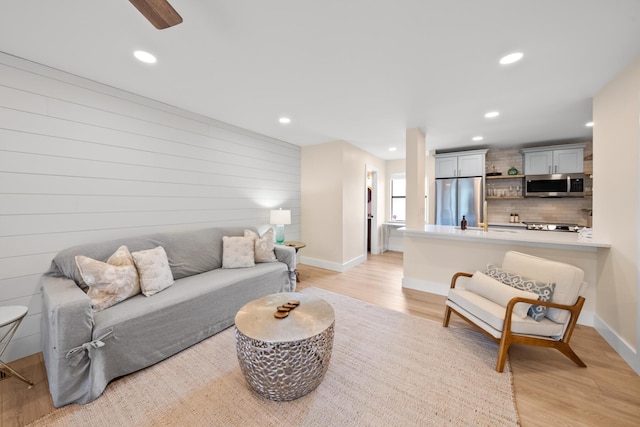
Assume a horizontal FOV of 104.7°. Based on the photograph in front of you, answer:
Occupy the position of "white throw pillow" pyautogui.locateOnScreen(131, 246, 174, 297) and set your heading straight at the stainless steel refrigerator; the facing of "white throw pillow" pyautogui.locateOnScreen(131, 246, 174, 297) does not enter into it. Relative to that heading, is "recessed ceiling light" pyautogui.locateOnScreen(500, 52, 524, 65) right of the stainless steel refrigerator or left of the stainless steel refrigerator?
right

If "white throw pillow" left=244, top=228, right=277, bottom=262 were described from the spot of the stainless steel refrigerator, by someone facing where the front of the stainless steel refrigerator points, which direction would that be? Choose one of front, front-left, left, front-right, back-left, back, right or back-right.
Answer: front-right

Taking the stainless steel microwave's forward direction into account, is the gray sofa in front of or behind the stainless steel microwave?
in front

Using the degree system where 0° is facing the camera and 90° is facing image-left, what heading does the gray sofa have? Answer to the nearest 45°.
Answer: approximately 315°

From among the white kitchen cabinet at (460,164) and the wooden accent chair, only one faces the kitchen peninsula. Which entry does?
the white kitchen cabinet

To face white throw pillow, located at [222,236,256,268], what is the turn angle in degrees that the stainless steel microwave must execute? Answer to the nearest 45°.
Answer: approximately 45° to its right

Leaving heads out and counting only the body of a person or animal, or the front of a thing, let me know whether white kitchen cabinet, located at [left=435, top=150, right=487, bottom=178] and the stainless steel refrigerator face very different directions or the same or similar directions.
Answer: same or similar directions

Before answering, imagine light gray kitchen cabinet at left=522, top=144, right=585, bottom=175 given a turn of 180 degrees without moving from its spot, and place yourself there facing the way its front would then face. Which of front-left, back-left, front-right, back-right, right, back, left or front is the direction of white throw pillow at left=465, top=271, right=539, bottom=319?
back

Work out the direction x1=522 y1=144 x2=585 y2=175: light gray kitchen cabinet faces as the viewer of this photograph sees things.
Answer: facing the viewer

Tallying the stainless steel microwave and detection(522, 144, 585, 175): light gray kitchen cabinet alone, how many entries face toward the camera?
2

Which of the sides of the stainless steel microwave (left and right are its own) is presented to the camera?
front

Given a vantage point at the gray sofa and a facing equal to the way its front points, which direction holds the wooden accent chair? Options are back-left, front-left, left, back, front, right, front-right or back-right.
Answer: front

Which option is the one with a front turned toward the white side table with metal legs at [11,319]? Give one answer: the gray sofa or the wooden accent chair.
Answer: the wooden accent chair

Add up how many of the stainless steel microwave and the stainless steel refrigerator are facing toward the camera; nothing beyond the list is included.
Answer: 2

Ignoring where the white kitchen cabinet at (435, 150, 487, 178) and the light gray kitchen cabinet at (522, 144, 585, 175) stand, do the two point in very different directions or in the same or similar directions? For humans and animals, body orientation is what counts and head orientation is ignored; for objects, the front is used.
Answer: same or similar directions

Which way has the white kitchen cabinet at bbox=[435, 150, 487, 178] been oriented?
toward the camera

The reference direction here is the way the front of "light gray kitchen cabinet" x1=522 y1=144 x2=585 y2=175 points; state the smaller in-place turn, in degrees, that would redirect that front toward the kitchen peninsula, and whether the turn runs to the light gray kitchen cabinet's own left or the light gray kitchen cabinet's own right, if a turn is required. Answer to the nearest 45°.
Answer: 0° — it already faces it

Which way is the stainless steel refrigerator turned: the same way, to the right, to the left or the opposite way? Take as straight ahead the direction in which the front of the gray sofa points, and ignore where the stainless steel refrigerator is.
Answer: to the right

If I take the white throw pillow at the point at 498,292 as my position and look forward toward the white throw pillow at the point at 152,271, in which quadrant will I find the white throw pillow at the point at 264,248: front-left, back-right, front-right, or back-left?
front-right

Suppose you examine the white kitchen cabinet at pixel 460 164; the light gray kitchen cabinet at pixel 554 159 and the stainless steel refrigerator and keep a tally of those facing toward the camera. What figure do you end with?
3

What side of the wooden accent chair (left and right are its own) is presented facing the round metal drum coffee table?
front

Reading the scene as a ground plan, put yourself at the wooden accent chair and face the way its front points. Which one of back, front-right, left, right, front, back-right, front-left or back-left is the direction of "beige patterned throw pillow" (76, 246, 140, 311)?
front
